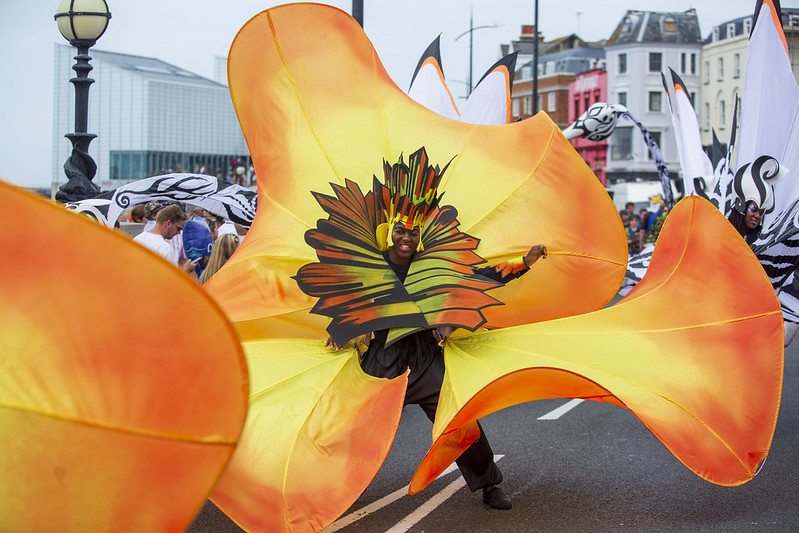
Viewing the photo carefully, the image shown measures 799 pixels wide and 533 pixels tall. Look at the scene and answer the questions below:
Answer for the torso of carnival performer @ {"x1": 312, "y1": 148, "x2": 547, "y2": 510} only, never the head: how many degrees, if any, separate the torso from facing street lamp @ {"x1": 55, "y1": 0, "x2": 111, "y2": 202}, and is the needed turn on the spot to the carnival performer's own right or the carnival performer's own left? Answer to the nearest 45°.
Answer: approximately 135° to the carnival performer's own right

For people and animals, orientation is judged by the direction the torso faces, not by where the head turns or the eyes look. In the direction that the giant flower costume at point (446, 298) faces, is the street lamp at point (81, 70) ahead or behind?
behind

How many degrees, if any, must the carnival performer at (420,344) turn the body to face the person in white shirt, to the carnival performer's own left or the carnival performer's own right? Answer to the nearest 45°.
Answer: approximately 135° to the carnival performer's own right

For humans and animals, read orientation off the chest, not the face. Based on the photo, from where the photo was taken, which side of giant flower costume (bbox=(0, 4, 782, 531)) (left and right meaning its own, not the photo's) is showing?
front

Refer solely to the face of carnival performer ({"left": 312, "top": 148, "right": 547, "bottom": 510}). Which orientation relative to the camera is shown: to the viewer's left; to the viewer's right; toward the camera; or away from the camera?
toward the camera

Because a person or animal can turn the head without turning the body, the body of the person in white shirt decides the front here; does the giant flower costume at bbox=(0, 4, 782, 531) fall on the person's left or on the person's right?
on the person's right

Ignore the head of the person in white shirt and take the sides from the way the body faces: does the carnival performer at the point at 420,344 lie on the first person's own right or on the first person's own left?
on the first person's own right

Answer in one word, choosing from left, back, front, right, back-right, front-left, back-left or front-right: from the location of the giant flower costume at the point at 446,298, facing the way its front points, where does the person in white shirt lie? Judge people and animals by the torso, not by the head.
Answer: back-right
